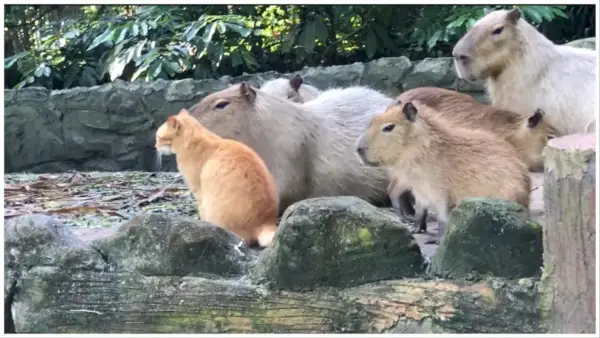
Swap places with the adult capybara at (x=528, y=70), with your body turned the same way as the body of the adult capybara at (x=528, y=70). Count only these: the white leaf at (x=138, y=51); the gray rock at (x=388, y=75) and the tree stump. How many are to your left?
1

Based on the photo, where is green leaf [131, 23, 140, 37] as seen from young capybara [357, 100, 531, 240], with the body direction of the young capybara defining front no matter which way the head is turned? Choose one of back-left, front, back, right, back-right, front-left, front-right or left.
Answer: front-right

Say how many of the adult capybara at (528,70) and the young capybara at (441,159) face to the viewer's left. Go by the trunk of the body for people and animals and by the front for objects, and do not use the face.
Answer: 2

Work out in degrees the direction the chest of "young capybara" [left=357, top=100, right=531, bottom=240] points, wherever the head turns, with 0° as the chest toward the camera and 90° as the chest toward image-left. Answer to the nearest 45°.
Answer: approximately 90°

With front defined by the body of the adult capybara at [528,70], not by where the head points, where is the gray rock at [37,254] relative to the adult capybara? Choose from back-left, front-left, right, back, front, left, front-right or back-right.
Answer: front-left

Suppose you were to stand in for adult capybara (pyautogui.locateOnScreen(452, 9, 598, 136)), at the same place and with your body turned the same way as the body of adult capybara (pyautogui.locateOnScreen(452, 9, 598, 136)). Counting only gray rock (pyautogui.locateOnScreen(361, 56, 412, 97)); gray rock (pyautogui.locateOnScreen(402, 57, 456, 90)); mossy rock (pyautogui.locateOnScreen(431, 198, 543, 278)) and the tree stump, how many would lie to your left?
2

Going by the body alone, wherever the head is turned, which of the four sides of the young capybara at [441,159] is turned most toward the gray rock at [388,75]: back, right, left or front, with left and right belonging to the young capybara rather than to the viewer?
right

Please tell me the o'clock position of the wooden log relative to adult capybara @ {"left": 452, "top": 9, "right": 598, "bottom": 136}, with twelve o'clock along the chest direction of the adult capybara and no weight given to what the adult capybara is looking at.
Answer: The wooden log is roughly at 10 o'clock from the adult capybara.

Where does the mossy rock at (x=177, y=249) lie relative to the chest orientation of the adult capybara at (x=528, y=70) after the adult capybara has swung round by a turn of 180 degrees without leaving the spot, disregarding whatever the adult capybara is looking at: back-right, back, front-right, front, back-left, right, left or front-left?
back-right

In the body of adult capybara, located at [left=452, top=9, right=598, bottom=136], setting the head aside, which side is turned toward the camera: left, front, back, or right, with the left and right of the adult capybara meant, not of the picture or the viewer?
left

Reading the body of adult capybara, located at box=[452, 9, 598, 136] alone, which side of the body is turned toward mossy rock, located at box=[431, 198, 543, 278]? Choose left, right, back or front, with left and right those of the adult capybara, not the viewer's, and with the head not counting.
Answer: left
